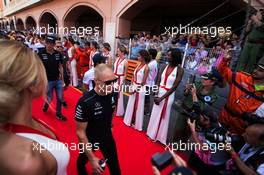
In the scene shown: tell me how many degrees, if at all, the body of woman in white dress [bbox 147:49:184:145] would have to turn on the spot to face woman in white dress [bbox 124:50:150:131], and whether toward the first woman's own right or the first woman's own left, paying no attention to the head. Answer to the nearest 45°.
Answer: approximately 90° to the first woman's own right

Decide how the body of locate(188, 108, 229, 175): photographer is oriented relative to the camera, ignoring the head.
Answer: to the viewer's left

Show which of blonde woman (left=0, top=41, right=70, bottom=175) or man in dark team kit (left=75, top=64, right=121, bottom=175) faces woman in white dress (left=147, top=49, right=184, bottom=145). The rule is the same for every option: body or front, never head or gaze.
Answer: the blonde woman

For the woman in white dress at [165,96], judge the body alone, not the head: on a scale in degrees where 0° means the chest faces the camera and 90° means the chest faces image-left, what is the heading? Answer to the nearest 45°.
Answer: approximately 45°

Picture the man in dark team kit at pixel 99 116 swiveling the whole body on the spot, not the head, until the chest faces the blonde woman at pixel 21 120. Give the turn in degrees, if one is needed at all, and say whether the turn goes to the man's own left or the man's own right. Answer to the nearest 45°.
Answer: approximately 45° to the man's own right

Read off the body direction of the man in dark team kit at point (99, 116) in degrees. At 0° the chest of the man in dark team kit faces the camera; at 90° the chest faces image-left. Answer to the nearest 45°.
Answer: approximately 315°

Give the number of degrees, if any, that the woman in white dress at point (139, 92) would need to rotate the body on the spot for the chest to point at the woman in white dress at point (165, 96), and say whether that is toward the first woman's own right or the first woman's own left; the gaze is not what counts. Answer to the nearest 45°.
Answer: approximately 90° to the first woman's own left

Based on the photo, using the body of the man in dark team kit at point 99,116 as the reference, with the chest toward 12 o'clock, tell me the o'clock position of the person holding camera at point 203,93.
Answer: The person holding camera is roughly at 10 o'clock from the man in dark team kit.

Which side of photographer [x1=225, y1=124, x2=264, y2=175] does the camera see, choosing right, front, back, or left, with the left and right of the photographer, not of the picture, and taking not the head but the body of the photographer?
left

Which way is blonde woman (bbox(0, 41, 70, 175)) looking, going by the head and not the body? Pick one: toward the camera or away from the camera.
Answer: away from the camera

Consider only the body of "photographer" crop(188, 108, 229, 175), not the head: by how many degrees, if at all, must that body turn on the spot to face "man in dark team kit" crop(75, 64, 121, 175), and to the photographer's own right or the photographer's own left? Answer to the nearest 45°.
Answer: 0° — they already face them
